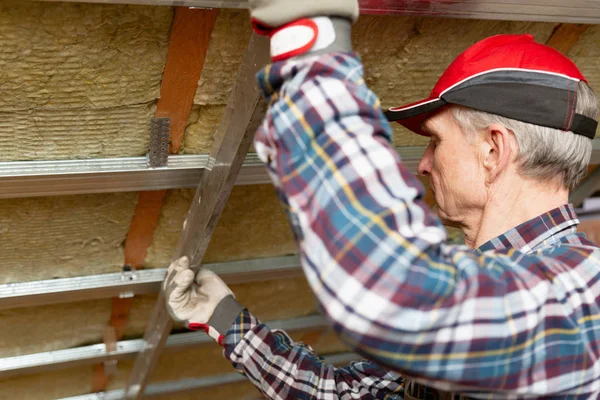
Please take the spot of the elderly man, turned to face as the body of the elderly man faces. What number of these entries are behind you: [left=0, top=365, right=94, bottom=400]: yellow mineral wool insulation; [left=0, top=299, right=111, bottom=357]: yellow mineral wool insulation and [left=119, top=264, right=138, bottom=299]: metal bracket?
0

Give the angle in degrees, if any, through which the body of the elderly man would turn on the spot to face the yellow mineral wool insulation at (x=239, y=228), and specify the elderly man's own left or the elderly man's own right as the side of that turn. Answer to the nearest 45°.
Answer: approximately 45° to the elderly man's own right

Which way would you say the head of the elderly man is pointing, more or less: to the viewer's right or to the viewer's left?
to the viewer's left

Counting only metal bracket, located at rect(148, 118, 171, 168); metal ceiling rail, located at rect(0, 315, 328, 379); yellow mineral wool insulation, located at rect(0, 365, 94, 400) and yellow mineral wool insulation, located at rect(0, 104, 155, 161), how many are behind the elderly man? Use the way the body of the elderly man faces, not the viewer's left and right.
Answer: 0

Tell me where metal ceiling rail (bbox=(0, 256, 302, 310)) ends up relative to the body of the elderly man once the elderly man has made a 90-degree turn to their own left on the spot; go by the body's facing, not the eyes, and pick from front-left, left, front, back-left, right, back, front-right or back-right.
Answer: back-right

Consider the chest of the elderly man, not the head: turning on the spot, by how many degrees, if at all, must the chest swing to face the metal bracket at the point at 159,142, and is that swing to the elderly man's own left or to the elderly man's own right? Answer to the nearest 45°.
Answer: approximately 45° to the elderly man's own right

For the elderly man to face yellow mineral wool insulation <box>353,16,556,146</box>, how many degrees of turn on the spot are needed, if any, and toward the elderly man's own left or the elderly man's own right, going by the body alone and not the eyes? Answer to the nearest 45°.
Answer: approximately 90° to the elderly man's own right

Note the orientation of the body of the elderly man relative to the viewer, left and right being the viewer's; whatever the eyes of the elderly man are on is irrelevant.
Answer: facing to the left of the viewer

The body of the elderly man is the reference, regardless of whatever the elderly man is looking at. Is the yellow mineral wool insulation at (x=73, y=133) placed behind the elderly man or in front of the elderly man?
in front

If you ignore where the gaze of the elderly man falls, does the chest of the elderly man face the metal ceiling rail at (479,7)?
no

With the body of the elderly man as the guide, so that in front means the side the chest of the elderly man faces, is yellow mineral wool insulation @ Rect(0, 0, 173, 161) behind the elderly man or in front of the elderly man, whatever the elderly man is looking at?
in front
